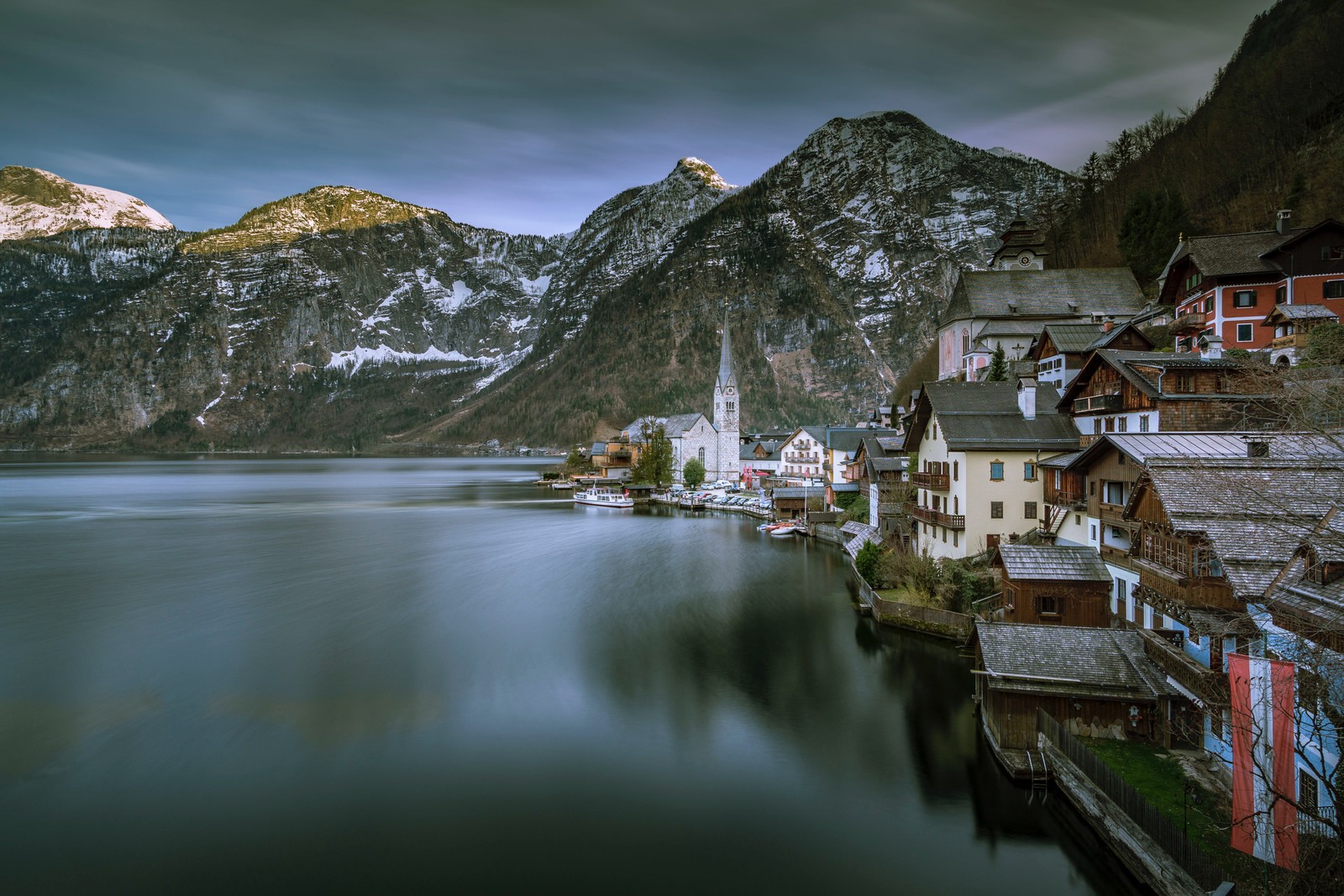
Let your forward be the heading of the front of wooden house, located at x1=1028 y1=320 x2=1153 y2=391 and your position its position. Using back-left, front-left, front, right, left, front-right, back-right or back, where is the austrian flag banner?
front-left

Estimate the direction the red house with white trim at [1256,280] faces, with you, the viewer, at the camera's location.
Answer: facing the viewer and to the left of the viewer

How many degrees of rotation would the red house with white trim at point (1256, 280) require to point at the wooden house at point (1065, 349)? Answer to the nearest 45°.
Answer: approximately 45° to its right

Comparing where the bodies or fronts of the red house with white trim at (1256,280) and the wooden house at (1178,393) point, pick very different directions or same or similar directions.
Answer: same or similar directions

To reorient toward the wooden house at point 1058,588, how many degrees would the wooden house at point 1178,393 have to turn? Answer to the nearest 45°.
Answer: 0° — it already faces it

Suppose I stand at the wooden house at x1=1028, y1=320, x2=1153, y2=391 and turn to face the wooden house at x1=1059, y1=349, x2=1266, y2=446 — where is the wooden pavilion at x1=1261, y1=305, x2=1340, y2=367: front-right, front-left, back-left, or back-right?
front-left

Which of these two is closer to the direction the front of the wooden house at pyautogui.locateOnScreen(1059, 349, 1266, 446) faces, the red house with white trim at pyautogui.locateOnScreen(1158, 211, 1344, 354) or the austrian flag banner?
the austrian flag banner

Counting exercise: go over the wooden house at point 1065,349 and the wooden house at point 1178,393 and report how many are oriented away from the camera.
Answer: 0

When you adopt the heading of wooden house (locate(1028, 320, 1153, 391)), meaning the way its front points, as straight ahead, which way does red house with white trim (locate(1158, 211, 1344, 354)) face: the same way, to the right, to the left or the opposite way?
the same way

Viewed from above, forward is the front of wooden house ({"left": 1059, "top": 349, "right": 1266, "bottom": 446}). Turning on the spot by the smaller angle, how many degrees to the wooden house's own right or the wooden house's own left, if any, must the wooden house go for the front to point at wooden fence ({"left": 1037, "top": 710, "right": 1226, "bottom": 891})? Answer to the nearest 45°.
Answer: approximately 45° to the wooden house's own left

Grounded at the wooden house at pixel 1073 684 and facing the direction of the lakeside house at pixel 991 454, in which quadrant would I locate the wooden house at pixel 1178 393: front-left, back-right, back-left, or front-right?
front-right

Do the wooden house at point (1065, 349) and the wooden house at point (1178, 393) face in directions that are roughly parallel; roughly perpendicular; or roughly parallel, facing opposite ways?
roughly parallel

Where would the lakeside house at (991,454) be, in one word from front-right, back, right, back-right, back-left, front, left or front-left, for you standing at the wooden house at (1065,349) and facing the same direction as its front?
front-left

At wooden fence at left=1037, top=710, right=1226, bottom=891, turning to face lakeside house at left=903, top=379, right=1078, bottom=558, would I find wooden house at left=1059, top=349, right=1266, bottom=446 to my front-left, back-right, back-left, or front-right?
front-right
